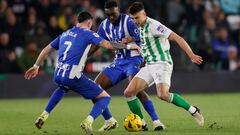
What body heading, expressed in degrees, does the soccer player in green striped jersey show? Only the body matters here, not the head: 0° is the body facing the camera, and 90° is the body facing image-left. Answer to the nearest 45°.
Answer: approximately 45°

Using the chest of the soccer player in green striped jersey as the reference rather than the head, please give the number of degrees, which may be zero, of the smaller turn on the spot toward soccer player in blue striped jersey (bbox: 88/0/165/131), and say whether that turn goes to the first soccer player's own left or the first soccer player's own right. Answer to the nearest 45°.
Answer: approximately 90° to the first soccer player's own right

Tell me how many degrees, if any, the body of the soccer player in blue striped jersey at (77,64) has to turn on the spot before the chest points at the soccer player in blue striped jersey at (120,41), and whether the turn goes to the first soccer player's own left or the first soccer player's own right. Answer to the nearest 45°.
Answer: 0° — they already face them

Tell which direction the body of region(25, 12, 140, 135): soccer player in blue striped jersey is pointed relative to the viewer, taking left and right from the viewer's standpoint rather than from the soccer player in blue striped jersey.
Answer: facing away from the viewer and to the right of the viewer
